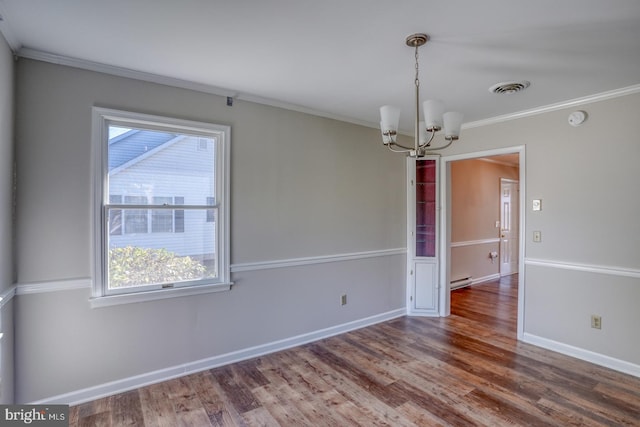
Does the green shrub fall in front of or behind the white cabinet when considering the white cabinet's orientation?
in front

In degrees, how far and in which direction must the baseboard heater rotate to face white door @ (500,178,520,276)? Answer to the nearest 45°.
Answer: approximately 90° to its left

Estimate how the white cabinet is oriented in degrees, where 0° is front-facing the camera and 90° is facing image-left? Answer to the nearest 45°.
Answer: approximately 0°

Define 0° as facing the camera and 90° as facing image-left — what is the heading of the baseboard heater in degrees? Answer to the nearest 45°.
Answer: approximately 315°

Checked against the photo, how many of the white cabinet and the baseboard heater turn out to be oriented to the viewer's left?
0

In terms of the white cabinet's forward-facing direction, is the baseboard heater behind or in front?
behind

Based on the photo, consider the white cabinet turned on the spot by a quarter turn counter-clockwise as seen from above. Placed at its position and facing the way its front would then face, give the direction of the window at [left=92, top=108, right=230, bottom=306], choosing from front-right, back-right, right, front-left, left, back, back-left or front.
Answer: back-right

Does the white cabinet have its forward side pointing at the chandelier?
yes

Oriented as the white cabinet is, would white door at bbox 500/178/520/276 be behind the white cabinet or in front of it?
behind
